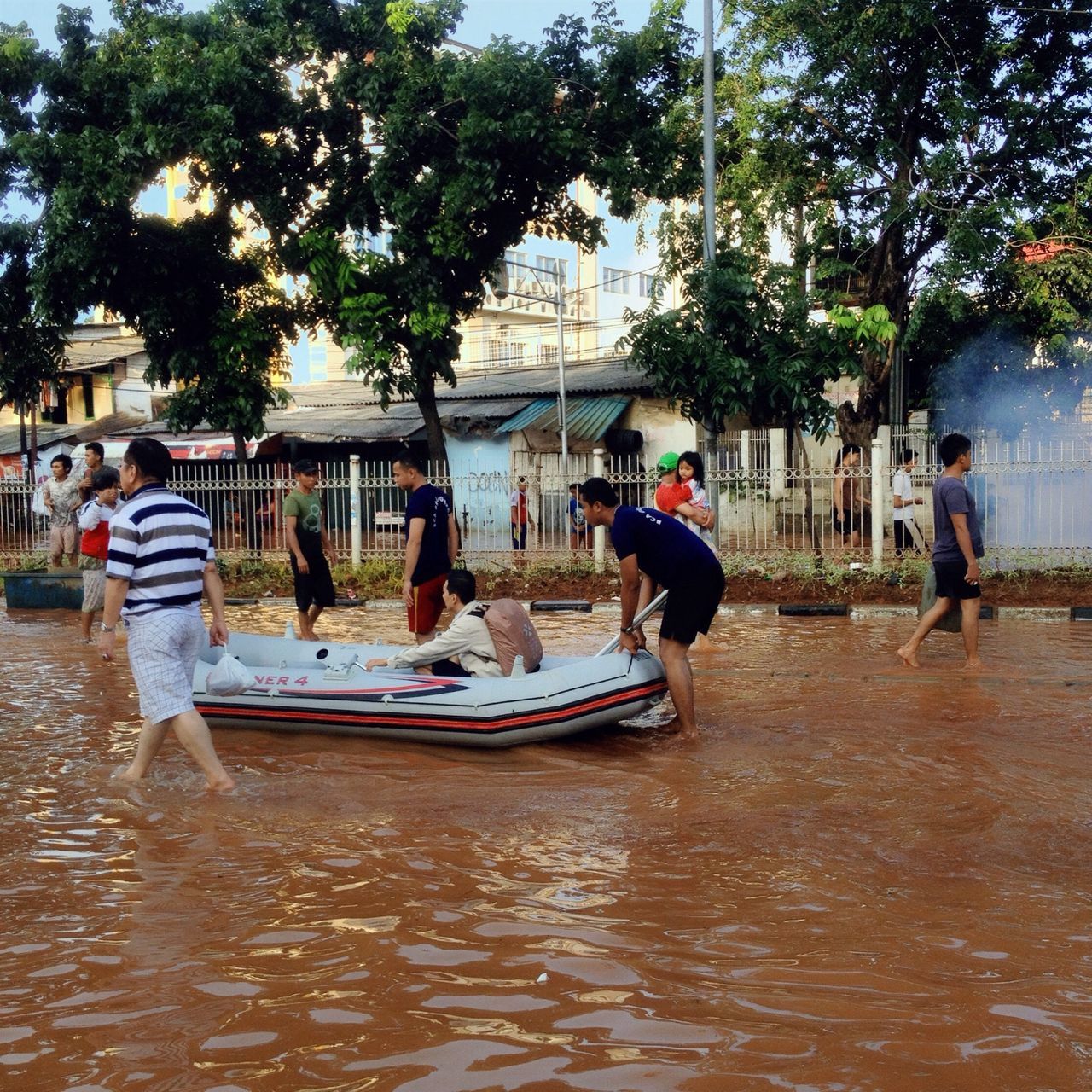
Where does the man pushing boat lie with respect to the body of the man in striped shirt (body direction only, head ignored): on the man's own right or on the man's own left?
on the man's own right

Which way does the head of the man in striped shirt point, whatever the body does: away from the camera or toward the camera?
away from the camera

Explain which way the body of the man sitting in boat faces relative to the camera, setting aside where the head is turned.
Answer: to the viewer's left

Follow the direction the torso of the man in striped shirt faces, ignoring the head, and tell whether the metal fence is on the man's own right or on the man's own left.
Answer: on the man's own right

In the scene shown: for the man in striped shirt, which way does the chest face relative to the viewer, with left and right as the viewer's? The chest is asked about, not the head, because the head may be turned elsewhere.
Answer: facing away from the viewer and to the left of the viewer
